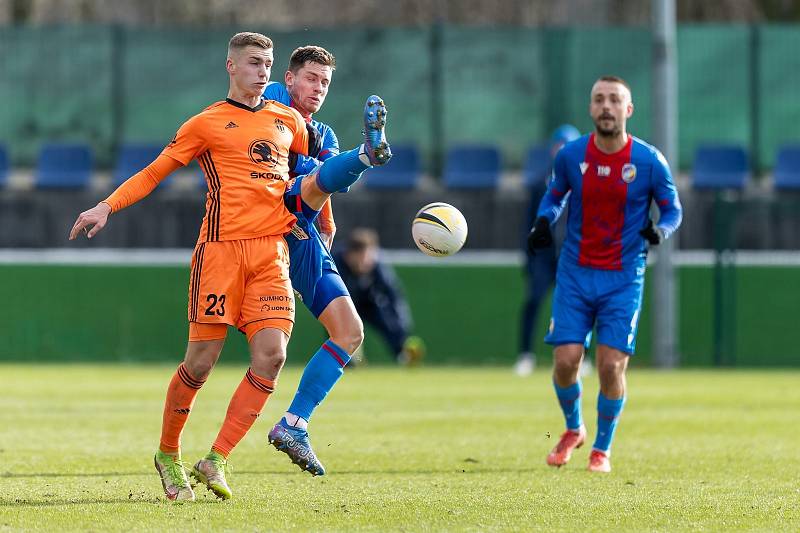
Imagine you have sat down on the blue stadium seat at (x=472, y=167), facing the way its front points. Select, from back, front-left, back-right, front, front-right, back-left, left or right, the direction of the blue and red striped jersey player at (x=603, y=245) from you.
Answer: front

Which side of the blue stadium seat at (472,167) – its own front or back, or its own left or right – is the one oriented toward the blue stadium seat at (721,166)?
left

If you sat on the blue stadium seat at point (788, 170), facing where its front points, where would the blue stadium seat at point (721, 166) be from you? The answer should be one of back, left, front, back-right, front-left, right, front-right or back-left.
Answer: right

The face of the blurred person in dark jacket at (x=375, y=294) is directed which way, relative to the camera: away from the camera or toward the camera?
toward the camera

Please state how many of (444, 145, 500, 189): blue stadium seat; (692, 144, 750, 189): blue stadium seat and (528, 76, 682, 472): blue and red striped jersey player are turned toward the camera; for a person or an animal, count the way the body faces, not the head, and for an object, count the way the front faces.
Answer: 3

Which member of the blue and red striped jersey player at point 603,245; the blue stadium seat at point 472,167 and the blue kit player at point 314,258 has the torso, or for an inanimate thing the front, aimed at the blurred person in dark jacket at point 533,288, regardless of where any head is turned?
the blue stadium seat

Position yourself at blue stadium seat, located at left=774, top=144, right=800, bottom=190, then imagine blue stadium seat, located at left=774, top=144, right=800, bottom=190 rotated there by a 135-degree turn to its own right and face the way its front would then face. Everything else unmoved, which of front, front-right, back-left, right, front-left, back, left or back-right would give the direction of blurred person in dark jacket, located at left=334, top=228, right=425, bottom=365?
left

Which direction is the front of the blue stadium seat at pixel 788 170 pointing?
toward the camera

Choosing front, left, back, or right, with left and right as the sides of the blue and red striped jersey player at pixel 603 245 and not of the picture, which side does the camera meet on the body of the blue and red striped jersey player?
front

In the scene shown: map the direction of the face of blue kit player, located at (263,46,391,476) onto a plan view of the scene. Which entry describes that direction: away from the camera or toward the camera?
toward the camera

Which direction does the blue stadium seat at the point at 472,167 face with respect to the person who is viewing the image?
facing the viewer

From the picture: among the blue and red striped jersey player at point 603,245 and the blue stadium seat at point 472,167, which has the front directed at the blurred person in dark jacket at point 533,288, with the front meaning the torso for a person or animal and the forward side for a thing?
the blue stadium seat

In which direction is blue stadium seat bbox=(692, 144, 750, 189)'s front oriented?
toward the camera
